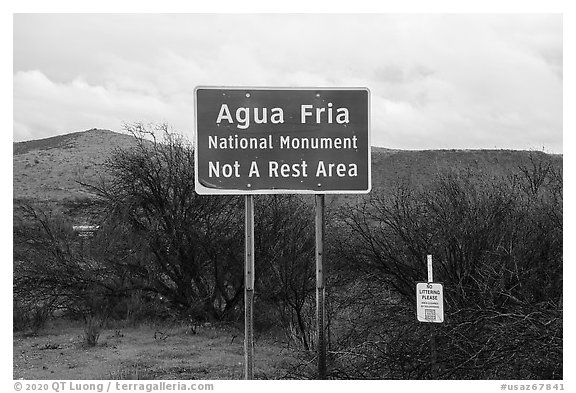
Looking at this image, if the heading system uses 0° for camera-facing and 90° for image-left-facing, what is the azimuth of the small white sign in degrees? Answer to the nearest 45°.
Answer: approximately 0°

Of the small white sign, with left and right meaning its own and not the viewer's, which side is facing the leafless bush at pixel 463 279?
back

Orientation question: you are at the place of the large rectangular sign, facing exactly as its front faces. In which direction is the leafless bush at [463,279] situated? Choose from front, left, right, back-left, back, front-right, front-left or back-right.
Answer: back-left

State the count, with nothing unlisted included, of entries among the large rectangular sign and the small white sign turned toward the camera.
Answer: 2

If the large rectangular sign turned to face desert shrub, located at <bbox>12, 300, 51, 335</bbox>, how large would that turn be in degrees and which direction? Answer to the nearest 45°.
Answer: approximately 135° to its right

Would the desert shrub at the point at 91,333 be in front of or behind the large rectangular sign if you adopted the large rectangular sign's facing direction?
behind

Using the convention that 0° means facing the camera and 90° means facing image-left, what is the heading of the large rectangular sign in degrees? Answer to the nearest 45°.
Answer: approximately 0°
